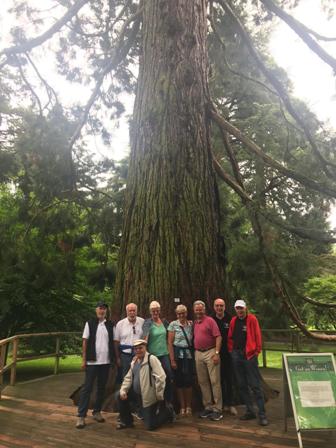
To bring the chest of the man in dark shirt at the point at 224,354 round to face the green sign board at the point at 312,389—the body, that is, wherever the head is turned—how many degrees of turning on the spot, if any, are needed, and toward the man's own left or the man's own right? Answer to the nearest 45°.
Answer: approximately 45° to the man's own left

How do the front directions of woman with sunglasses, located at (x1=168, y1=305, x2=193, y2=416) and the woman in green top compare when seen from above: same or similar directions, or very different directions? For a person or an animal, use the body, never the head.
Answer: same or similar directions

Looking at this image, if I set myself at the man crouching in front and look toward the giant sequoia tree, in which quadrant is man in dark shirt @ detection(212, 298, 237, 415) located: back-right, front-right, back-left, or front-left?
front-right

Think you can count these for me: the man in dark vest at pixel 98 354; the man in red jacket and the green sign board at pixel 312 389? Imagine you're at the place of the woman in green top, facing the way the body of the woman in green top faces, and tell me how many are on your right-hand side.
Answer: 1

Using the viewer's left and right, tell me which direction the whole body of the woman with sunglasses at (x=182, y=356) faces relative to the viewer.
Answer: facing the viewer

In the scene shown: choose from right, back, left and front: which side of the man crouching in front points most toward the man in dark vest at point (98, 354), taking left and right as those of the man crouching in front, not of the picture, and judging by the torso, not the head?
right

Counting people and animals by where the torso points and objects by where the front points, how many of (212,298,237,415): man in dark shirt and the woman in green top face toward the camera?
2

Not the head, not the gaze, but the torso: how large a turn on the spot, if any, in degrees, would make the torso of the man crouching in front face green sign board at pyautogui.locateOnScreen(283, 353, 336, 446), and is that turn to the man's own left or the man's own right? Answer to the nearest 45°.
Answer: approximately 135° to the man's own left

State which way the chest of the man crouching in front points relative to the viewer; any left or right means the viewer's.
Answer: facing the viewer and to the left of the viewer

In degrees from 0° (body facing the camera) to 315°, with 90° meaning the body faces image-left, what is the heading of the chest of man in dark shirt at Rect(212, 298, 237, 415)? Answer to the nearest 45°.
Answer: approximately 0°

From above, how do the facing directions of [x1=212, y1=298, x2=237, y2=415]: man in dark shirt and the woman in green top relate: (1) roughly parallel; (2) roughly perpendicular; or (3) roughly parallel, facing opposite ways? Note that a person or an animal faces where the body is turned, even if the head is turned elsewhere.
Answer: roughly parallel

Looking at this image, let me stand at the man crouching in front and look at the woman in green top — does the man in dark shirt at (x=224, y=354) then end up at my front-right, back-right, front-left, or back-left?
front-right

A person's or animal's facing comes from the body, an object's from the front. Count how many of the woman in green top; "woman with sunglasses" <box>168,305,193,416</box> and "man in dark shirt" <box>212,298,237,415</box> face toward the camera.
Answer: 3

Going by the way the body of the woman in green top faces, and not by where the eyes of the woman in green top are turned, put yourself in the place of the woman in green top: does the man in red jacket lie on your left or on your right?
on your left
